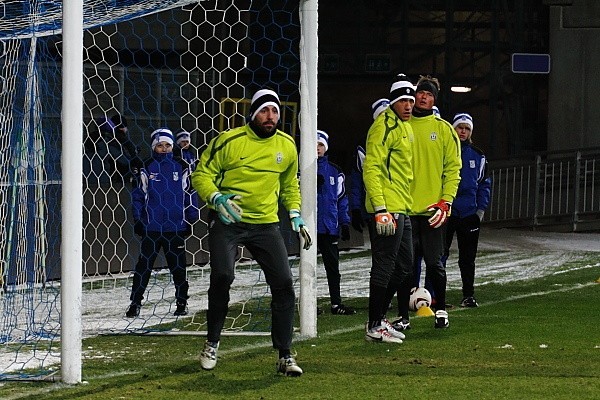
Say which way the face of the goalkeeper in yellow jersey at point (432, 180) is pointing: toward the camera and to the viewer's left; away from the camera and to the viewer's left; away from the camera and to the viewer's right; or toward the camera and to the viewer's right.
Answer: toward the camera and to the viewer's left

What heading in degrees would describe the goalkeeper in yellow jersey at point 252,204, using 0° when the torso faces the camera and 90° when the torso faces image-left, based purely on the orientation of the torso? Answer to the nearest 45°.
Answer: approximately 315°

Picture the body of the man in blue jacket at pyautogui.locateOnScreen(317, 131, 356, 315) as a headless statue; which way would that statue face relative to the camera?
toward the camera

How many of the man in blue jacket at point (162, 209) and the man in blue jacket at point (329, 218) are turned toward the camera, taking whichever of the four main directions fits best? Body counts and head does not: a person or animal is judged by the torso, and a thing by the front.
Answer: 2

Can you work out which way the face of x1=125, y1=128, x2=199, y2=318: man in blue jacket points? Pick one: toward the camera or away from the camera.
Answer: toward the camera

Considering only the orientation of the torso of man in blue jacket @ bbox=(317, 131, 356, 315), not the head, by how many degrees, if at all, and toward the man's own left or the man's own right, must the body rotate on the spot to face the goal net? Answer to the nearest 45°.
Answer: approximately 90° to the man's own right

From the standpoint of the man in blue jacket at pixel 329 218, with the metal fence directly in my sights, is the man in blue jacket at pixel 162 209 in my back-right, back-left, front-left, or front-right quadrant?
back-left

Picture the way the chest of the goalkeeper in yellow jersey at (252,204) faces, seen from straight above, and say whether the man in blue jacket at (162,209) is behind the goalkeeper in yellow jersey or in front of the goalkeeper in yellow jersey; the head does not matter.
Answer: behind

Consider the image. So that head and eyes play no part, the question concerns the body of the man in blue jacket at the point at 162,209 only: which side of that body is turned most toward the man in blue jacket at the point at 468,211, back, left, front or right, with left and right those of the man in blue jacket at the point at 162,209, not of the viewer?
left

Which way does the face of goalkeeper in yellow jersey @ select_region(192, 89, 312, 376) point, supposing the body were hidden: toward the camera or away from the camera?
toward the camera

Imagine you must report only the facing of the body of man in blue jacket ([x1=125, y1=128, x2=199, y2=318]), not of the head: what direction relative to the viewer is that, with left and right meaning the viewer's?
facing the viewer
